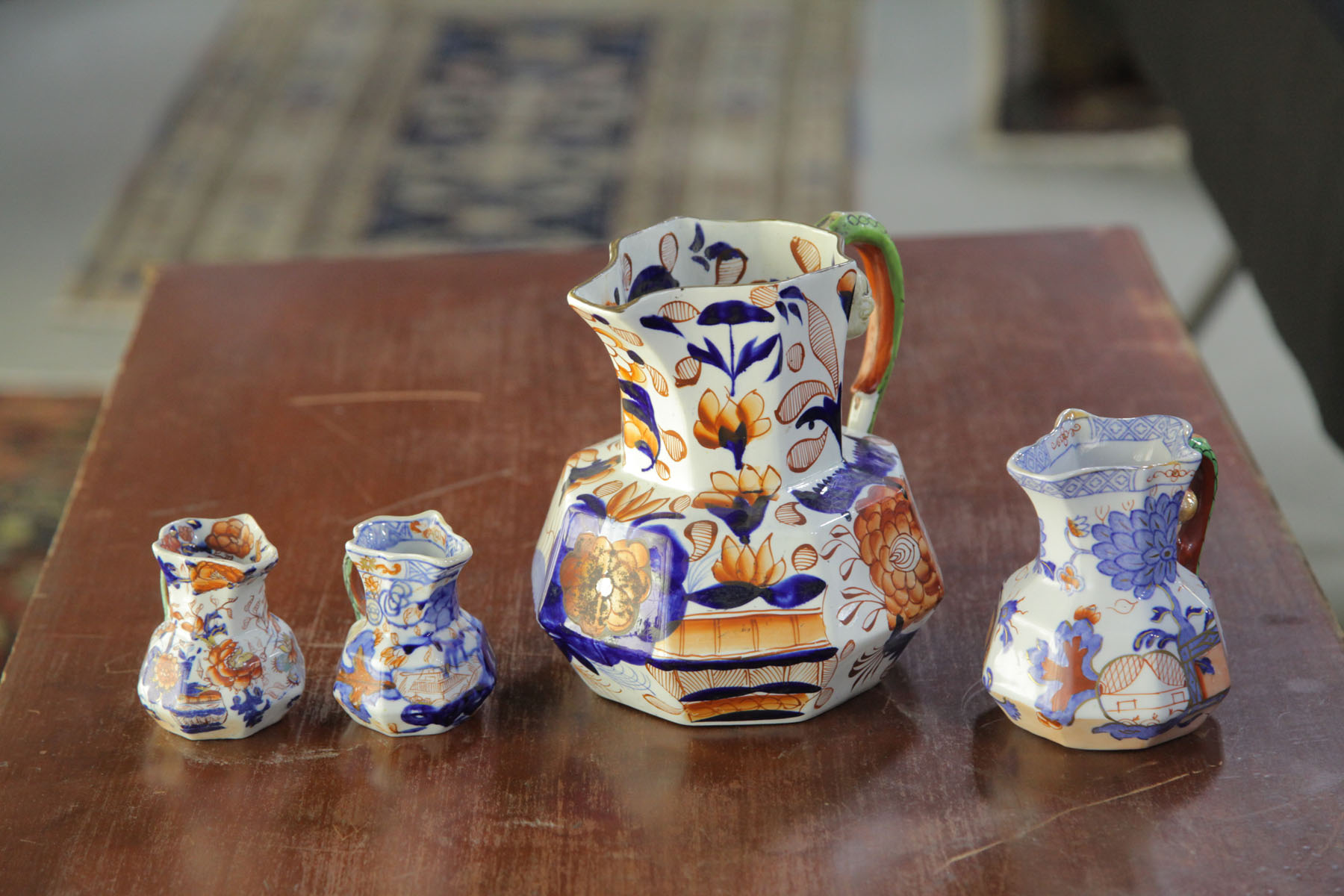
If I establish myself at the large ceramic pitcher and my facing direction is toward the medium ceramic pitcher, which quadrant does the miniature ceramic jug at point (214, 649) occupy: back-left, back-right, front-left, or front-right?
back-right

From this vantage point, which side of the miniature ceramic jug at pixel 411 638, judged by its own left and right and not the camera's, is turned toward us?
right
